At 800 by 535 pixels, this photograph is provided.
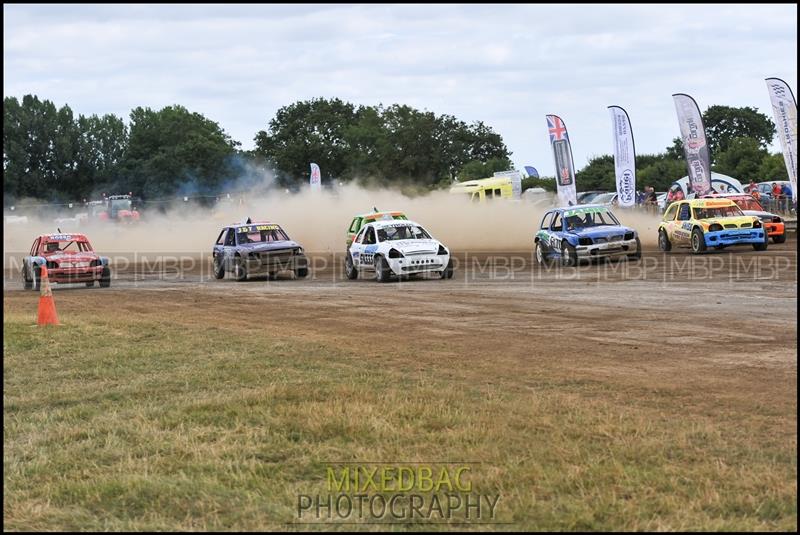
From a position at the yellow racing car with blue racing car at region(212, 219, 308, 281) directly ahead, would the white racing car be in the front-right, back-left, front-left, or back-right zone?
front-left

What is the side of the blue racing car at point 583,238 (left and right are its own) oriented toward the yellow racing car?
left

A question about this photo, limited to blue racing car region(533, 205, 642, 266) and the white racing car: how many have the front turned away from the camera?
0

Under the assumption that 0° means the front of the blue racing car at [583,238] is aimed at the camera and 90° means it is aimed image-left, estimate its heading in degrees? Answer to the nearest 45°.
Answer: approximately 315°

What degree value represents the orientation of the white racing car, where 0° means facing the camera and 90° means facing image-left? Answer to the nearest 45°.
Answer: approximately 315°

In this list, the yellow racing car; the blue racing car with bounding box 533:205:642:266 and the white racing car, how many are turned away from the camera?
0

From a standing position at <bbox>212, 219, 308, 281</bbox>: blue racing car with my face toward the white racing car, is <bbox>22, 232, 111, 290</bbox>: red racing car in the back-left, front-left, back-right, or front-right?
back-right

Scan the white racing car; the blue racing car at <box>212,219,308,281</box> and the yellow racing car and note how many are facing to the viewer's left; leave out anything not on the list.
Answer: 0

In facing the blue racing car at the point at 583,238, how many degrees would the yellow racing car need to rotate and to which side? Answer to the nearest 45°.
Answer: approximately 90° to its right

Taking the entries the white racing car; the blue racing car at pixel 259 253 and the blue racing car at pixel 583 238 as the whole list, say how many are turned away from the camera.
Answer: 0

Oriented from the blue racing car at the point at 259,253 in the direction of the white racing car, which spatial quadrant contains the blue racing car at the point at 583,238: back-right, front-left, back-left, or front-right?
front-left
